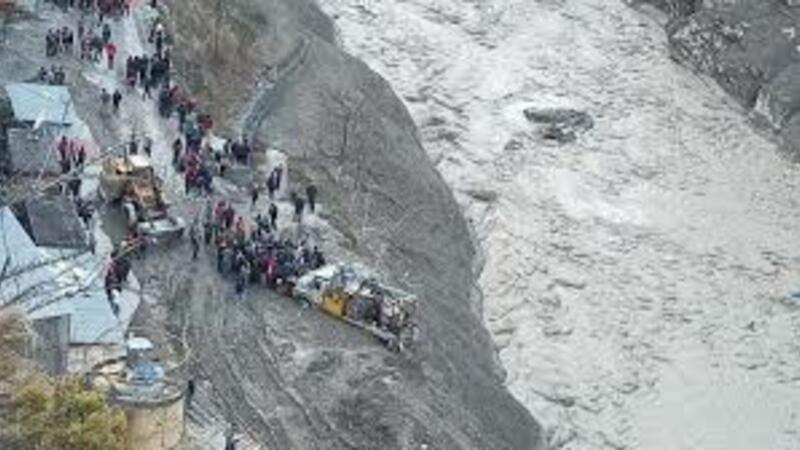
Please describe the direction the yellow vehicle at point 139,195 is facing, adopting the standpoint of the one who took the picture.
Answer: facing the viewer and to the right of the viewer

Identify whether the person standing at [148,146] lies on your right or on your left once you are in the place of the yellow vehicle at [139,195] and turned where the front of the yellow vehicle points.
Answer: on your left

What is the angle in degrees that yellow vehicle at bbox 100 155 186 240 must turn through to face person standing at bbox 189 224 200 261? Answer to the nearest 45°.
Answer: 0° — it already faces them

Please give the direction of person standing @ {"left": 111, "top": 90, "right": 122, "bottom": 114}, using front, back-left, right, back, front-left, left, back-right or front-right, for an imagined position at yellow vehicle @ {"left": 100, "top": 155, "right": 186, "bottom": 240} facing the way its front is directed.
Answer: back-left

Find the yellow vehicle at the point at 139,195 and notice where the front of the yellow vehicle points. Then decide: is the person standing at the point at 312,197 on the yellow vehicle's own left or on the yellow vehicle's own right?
on the yellow vehicle's own left

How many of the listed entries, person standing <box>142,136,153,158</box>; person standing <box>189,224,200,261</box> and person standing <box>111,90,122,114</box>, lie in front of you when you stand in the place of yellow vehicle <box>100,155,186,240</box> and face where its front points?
1

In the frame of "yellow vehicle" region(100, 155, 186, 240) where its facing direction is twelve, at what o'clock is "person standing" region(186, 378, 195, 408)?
The person standing is roughly at 1 o'clock from the yellow vehicle.

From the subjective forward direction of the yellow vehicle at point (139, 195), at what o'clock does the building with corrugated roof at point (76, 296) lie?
The building with corrugated roof is roughly at 2 o'clock from the yellow vehicle.
